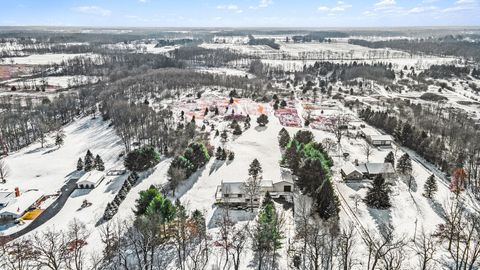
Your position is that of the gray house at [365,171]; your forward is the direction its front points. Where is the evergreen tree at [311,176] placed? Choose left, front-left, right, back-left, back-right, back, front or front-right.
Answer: front-right

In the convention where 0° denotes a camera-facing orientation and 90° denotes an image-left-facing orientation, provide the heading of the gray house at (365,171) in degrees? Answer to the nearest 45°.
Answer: approximately 0°

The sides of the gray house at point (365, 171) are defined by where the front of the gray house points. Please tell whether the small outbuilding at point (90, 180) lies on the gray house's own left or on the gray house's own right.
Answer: on the gray house's own right

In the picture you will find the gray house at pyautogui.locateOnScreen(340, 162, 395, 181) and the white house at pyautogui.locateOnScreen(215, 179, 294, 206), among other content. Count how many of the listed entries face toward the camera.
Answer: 2

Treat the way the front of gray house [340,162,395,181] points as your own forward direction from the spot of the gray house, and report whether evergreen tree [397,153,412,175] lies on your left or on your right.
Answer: on your left

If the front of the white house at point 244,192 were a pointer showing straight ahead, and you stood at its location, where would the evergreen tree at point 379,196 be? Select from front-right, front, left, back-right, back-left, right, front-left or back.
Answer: left

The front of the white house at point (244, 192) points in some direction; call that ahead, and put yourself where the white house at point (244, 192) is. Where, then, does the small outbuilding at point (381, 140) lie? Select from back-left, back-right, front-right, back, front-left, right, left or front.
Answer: back-left

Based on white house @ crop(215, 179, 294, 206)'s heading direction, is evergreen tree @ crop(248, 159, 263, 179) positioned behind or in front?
behind

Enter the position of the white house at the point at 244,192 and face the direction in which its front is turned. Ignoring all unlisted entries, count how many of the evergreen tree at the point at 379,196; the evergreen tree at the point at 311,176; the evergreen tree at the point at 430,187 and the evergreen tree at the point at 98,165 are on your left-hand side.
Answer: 3

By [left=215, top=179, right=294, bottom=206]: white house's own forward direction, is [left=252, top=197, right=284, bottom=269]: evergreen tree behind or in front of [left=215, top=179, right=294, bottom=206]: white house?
in front

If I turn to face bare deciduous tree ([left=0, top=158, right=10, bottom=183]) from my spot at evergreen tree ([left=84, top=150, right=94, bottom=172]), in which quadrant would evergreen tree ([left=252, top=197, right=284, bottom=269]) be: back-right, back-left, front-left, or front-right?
back-left

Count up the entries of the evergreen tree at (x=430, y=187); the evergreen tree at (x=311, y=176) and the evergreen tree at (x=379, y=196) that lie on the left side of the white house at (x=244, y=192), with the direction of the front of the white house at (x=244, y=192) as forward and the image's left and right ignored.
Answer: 3

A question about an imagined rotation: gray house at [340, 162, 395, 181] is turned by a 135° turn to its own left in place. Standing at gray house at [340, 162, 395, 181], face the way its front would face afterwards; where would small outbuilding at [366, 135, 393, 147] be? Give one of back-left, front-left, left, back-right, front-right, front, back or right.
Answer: front-left
